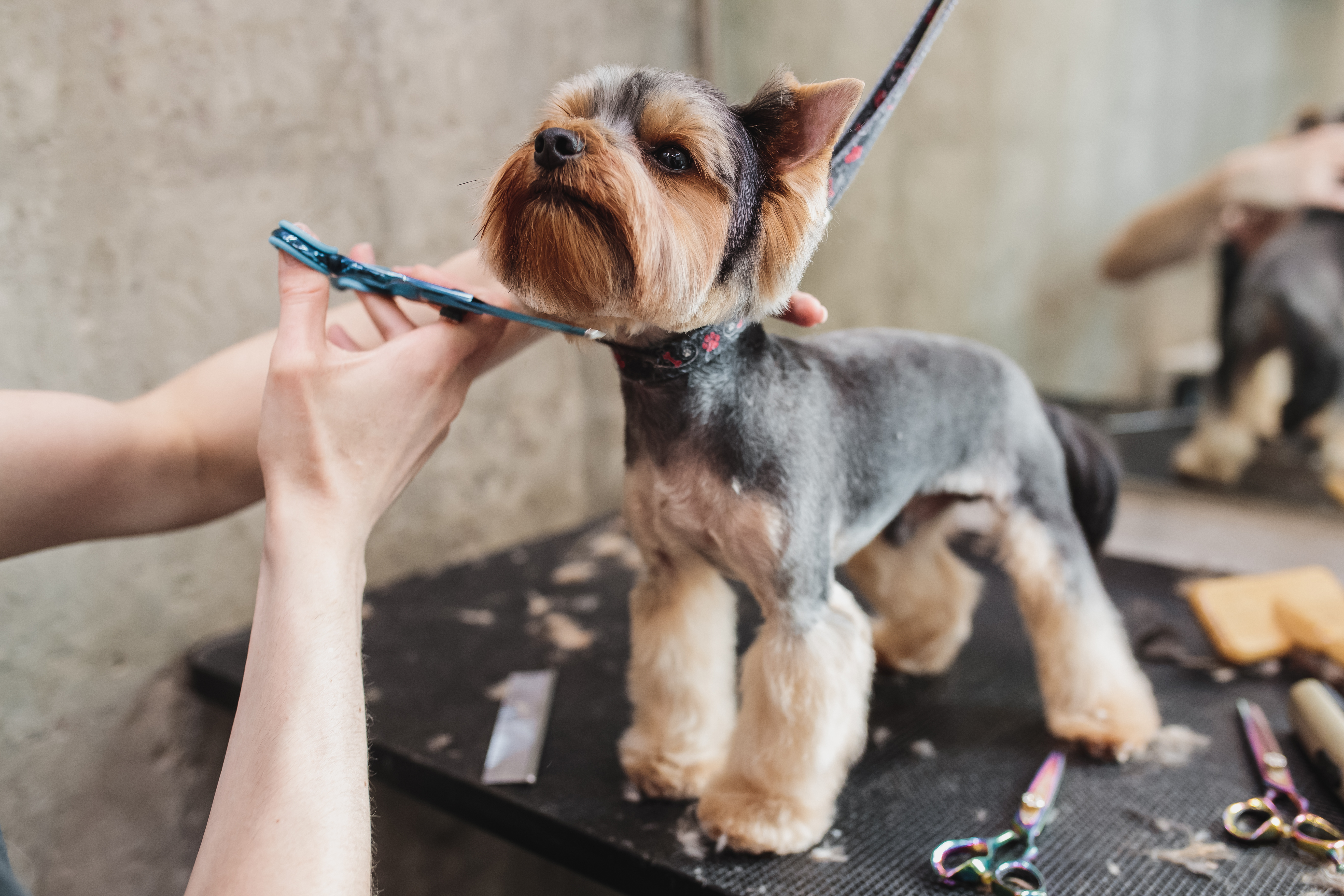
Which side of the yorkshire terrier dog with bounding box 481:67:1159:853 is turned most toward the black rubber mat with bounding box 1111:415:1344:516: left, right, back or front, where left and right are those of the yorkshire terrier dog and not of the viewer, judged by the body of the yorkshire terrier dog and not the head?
back

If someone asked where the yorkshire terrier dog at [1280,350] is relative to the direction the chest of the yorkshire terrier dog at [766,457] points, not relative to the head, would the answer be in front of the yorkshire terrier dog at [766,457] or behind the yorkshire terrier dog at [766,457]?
behind

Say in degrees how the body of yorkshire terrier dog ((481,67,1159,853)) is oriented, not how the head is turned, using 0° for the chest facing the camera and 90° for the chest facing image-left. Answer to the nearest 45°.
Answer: approximately 45°
